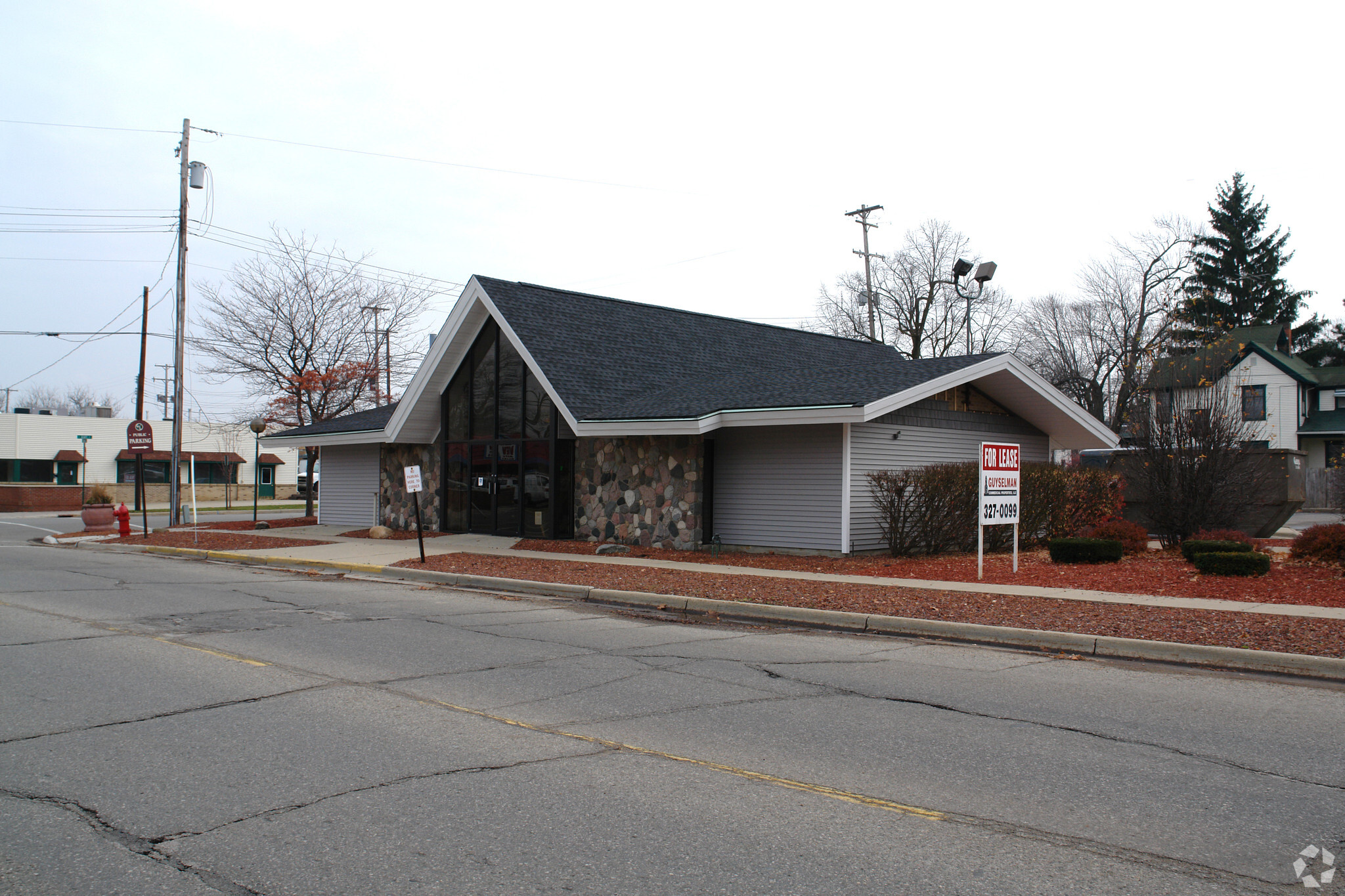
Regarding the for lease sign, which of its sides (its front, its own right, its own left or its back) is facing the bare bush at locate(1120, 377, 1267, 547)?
left

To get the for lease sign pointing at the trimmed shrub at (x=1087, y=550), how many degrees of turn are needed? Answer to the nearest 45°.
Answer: approximately 90° to its left

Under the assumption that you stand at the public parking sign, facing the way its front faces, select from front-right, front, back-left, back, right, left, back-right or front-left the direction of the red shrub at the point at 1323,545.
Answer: front-left

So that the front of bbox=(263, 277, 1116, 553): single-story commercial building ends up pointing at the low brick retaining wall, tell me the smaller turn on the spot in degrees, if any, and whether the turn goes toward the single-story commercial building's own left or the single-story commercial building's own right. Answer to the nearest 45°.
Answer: approximately 90° to the single-story commercial building's own right

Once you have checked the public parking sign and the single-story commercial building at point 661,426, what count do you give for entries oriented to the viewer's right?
0

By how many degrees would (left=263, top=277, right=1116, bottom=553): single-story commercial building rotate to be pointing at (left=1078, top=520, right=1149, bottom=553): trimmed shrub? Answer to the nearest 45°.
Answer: approximately 90° to its left

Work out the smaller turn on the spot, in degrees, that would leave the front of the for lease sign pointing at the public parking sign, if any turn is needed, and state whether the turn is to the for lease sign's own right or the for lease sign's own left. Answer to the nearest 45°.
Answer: approximately 135° to the for lease sign's own right

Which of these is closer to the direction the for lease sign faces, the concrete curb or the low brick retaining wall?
the concrete curb

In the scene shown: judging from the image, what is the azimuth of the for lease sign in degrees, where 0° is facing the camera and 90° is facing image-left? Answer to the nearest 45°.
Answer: approximately 315°

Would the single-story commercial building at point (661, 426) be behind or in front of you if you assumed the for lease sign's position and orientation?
behind

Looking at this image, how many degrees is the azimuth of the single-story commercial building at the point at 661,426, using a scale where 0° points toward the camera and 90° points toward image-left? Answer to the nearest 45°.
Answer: approximately 45°

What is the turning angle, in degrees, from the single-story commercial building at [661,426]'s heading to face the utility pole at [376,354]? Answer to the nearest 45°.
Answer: approximately 90° to its right
